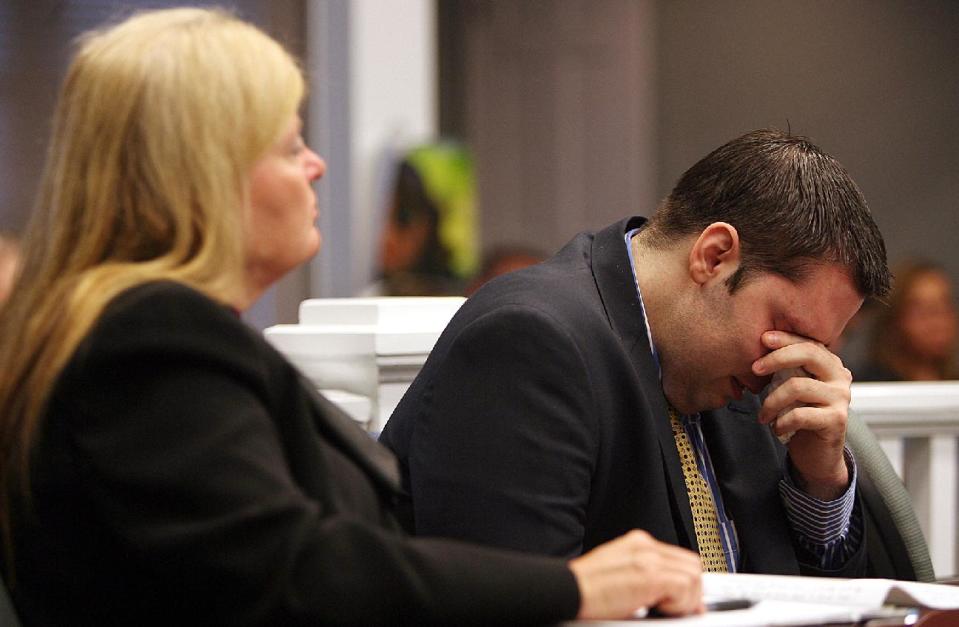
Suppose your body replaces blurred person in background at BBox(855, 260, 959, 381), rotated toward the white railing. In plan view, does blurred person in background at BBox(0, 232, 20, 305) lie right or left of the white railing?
right

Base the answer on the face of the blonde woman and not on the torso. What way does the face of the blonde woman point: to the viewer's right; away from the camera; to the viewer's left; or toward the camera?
to the viewer's right

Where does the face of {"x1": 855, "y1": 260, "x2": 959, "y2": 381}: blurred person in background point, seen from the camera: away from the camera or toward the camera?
toward the camera

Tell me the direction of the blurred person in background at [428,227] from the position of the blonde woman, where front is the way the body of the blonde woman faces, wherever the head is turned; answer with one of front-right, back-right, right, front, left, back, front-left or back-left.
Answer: left

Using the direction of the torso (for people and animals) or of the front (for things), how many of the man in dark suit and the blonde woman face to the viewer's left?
0

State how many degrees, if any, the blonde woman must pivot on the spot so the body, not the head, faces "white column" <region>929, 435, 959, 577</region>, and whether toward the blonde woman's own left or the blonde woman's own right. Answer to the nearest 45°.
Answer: approximately 45° to the blonde woman's own left

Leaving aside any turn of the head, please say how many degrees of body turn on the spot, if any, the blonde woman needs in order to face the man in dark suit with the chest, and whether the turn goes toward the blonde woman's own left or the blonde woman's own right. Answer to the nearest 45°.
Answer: approximately 45° to the blonde woman's own left

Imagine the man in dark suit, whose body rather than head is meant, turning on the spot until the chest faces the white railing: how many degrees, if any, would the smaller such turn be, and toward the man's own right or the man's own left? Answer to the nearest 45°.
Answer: approximately 90° to the man's own left

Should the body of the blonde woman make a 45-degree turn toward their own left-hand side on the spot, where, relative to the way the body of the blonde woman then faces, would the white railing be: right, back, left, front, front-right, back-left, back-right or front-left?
front

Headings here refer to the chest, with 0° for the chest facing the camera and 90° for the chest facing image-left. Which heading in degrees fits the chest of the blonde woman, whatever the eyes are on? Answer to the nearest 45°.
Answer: approximately 270°

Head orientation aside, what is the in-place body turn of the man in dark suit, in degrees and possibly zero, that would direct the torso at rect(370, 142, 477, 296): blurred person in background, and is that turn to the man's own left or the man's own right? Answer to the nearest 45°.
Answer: approximately 135° to the man's own left

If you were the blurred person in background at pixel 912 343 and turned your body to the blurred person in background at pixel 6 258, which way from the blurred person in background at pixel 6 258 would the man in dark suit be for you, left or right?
left
